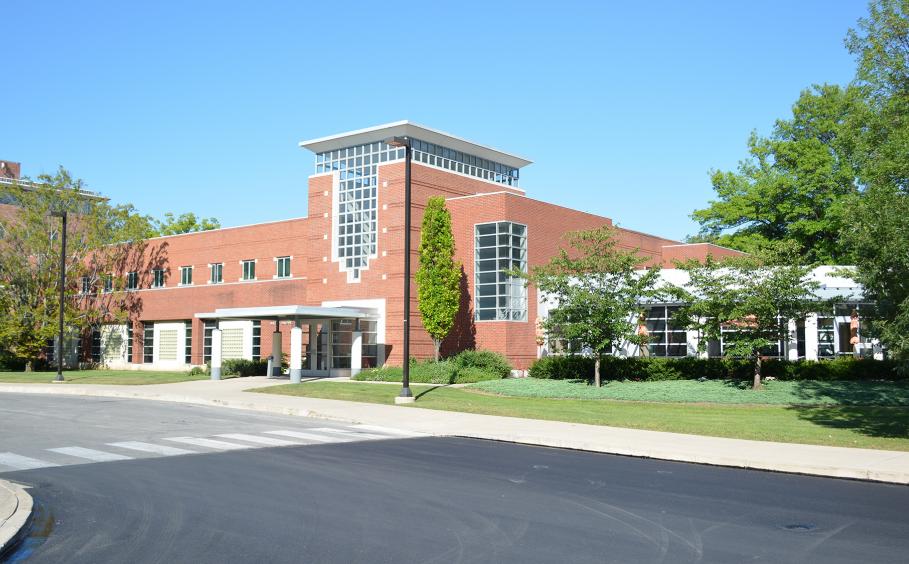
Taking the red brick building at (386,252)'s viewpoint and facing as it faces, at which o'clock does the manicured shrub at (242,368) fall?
The manicured shrub is roughly at 2 o'clock from the red brick building.

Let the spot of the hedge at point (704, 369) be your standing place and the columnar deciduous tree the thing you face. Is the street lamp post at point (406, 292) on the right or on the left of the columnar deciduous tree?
left

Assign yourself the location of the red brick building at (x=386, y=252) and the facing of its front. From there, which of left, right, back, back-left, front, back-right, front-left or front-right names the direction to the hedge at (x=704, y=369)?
left

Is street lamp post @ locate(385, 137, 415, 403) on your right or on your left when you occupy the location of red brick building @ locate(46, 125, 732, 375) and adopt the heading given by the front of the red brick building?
on your left

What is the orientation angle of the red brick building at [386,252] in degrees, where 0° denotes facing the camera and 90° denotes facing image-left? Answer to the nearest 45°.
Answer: approximately 45°
